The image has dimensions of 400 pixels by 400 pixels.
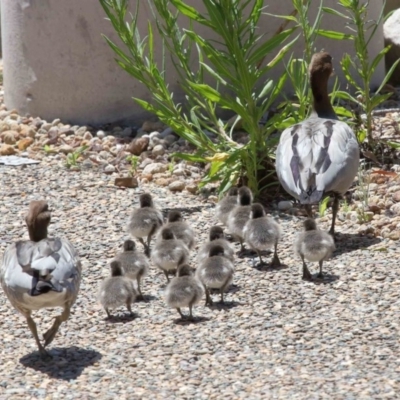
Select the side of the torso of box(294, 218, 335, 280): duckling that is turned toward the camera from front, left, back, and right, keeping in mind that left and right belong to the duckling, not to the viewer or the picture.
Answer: back

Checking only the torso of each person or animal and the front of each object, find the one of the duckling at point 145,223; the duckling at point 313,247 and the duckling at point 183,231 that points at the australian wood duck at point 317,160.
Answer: the duckling at point 313,247

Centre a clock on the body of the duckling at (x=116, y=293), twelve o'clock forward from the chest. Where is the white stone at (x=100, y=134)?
The white stone is roughly at 12 o'clock from the duckling.

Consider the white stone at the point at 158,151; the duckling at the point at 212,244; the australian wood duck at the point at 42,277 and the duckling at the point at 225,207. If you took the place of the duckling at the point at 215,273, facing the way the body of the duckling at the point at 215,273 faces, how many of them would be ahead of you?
3

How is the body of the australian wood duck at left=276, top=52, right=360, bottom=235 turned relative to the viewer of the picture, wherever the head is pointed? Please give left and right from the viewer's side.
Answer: facing away from the viewer

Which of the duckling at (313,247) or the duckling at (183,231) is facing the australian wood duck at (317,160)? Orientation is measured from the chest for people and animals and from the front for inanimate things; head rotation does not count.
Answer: the duckling at (313,247)

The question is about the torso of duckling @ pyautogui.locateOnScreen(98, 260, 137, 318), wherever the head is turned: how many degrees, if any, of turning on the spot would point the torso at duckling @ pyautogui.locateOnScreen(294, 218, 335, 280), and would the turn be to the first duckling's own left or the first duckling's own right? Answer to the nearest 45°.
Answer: approximately 90° to the first duckling's own right

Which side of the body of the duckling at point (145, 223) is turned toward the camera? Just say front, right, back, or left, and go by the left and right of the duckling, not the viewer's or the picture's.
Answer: back

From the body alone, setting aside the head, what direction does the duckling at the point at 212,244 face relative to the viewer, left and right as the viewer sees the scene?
facing away from the viewer

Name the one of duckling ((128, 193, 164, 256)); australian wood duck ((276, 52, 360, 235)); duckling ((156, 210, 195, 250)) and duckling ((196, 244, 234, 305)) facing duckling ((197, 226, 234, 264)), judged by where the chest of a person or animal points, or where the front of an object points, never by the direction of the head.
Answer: duckling ((196, 244, 234, 305))

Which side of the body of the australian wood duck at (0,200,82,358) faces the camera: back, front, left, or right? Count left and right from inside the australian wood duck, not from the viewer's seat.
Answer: back

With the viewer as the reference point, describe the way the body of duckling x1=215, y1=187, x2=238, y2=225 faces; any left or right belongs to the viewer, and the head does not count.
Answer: facing away from the viewer and to the right of the viewer

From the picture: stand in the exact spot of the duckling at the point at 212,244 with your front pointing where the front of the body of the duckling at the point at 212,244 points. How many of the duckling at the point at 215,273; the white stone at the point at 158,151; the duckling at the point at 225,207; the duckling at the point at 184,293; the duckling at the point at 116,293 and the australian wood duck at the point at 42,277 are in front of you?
2

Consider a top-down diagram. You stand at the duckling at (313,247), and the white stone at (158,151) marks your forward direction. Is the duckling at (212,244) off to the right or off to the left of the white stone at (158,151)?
left

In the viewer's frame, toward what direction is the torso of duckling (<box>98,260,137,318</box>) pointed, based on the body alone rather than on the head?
away from the camera

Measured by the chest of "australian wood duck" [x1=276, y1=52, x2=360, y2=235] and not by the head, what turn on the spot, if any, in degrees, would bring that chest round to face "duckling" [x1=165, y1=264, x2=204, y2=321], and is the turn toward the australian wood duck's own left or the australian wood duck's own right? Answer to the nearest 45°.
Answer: approximately 135° to the australian wood duck's own left
